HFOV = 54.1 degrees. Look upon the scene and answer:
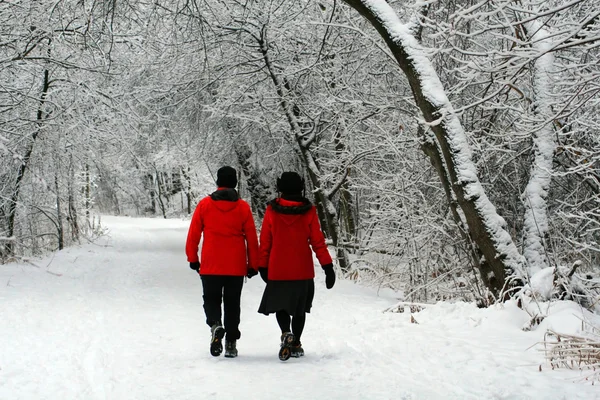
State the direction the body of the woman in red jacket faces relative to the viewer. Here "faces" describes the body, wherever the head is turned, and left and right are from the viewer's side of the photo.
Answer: facing away from the viewer

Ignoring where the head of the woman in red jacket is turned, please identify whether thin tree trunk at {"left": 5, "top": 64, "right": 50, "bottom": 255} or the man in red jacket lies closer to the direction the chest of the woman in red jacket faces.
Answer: the thin tree trunk

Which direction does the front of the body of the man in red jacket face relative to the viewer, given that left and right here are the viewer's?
facing away from the viewer

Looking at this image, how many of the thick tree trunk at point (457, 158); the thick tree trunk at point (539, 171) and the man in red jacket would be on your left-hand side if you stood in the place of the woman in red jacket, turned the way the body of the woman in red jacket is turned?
1

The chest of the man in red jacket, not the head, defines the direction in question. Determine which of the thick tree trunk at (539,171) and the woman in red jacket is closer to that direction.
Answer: the thick tree trunk

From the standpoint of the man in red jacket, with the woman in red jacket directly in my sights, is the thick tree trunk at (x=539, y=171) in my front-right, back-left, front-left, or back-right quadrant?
front-left

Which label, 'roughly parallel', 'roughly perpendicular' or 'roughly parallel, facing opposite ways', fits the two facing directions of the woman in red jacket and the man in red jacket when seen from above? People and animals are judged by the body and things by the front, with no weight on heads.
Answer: roughly parallel

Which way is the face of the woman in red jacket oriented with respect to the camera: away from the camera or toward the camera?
away from the camera

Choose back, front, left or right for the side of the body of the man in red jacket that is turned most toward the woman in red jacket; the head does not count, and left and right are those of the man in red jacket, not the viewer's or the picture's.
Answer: right

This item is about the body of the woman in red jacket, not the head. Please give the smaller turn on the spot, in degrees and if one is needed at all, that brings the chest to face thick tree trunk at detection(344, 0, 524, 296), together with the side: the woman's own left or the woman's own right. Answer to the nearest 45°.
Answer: approximately 45° to the woman's own right

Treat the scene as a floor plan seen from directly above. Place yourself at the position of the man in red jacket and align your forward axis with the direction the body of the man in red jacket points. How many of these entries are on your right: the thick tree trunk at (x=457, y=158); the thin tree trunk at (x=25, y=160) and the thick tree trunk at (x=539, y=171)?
2

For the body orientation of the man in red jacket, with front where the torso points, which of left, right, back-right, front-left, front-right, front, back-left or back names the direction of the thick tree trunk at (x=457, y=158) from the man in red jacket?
right

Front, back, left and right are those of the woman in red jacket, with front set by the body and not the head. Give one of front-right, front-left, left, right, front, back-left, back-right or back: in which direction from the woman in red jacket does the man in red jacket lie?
left

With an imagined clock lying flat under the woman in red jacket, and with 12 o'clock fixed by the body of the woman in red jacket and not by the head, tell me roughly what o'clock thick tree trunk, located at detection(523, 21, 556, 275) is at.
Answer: The thick tree trunk is roughly at 2 o'clock from the woman in red jacket.

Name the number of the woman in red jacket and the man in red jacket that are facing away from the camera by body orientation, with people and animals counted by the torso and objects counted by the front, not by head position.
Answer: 2

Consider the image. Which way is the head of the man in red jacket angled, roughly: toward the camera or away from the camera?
away from the camera
